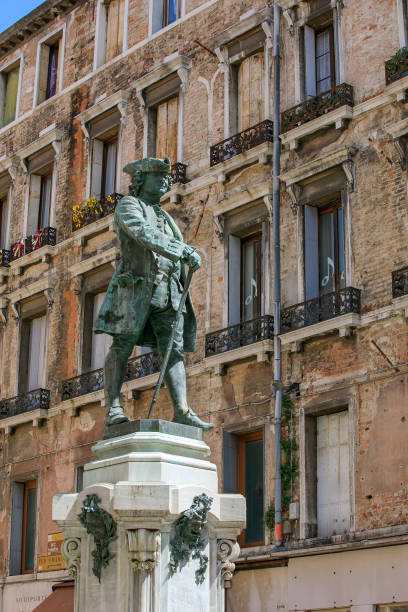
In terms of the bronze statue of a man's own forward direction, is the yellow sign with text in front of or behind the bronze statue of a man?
behind

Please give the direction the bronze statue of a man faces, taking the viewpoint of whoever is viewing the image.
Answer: facing the viewer and to the right of the viewer

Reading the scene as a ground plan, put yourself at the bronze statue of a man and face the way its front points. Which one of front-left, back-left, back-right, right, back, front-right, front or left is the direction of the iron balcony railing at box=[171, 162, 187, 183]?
back-left
